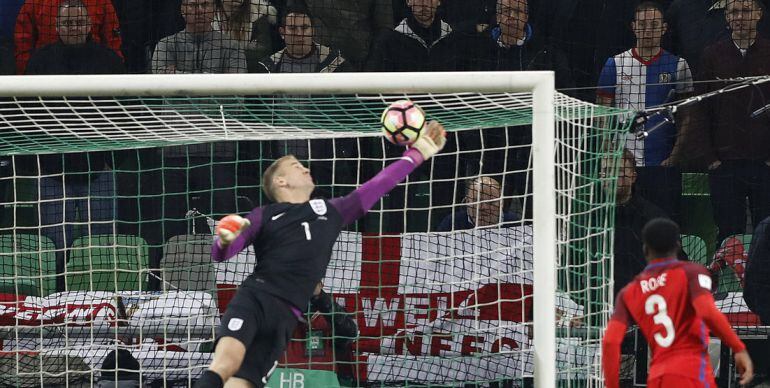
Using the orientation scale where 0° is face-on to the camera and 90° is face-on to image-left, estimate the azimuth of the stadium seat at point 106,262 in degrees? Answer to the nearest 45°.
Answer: approximately 0°

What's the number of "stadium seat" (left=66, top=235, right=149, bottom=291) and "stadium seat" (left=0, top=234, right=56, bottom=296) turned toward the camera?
2

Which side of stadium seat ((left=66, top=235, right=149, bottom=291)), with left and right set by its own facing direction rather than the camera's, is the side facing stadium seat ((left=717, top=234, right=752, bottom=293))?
left

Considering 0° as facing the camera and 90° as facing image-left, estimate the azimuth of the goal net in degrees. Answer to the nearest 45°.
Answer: approximately 0°

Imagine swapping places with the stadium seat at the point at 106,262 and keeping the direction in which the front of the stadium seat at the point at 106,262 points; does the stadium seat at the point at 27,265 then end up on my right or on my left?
on my right

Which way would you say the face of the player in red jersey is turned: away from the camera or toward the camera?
away from the camera

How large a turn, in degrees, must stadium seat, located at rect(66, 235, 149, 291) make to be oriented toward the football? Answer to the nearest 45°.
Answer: approximately 45° to its left

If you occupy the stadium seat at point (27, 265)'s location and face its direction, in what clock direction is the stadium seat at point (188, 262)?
the stadium seat at point (188, 262) is roughly at 10 o'clock from the stadium seat at point (27, 265).
